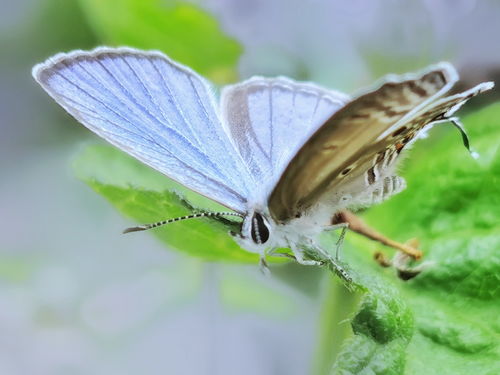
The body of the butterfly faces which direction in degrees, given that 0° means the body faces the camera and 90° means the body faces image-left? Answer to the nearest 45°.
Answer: approximately 45°

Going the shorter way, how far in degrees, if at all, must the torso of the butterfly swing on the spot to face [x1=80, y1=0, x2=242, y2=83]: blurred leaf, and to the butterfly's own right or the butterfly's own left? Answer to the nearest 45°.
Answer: approximately 90° to the butterfly's own right
